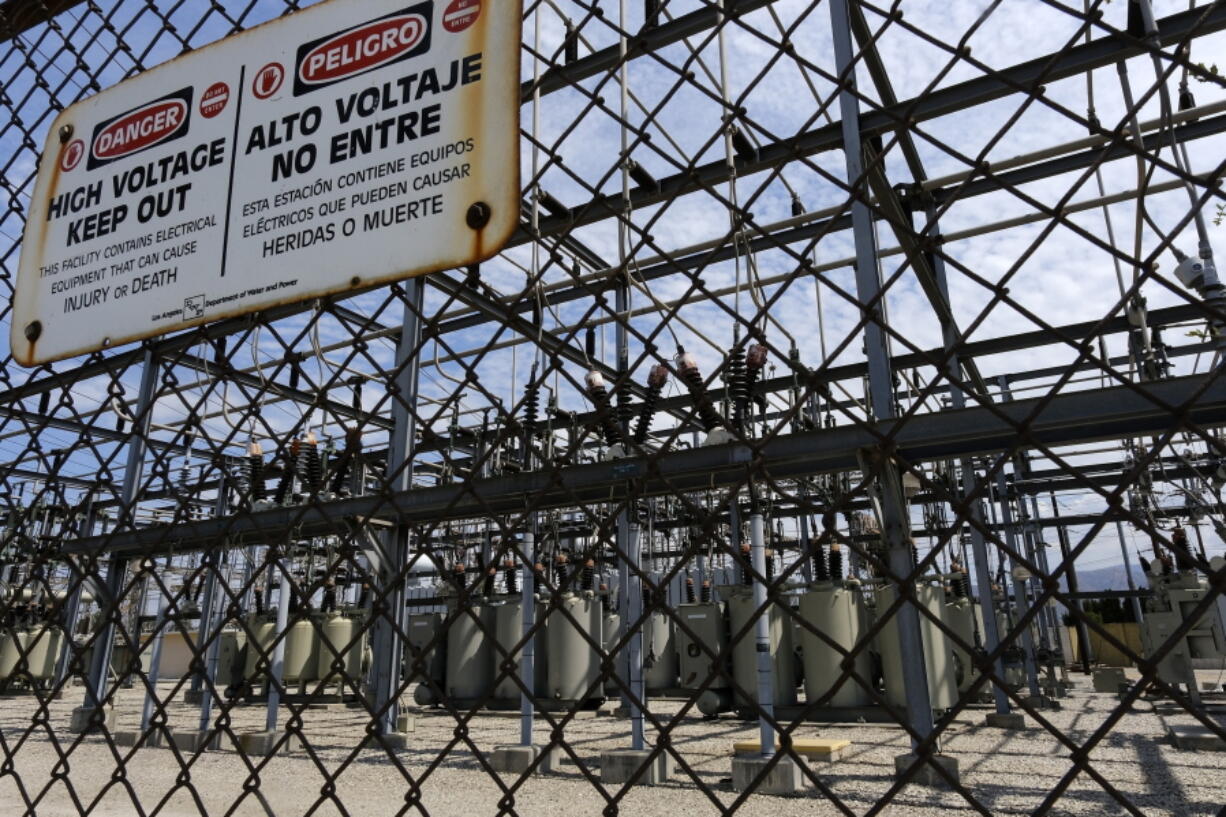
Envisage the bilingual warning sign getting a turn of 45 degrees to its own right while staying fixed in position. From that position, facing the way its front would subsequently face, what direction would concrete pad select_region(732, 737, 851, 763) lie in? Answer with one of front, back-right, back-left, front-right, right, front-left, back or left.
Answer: back-right

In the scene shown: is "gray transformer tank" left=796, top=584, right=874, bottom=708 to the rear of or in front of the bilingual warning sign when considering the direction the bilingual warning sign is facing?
to the rear

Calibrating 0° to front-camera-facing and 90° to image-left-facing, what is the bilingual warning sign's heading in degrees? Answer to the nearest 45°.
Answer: approximately 45°

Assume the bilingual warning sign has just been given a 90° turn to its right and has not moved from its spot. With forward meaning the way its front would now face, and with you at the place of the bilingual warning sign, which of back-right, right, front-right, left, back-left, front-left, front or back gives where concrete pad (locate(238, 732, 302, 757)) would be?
front-right

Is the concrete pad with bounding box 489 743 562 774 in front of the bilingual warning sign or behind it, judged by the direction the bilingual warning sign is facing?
behind

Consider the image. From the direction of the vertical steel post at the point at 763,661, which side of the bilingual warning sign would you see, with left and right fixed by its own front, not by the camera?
back

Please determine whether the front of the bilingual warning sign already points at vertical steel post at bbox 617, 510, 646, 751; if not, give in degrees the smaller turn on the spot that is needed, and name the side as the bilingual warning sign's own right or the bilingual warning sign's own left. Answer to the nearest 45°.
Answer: approximately 180°

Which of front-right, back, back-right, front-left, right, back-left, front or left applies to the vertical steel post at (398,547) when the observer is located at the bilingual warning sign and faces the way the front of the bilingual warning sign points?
back-right

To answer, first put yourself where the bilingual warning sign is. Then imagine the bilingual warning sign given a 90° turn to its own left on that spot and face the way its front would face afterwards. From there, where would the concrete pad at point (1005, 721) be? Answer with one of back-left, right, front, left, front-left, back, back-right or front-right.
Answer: left

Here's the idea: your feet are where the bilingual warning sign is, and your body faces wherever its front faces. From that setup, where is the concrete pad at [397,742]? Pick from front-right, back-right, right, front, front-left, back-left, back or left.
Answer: back-right

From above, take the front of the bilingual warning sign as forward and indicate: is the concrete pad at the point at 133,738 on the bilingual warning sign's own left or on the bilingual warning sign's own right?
on the bilingual warning sign's own right
